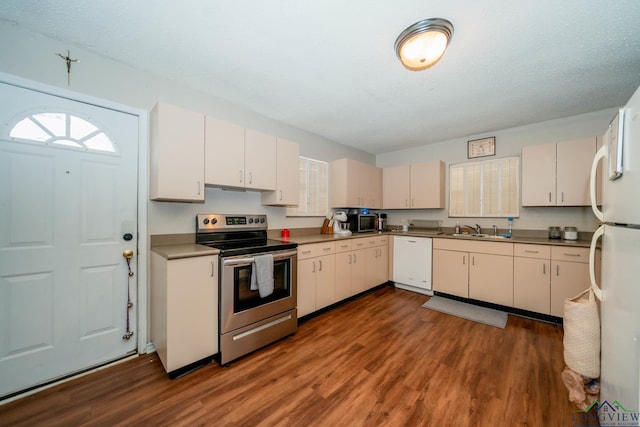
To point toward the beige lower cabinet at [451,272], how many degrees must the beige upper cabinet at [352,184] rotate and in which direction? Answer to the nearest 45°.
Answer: approximately 45° to its left

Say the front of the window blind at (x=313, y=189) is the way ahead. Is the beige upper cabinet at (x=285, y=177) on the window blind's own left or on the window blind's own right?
on the window blind's own right

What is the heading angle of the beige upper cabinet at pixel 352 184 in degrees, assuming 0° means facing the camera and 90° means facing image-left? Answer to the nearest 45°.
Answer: approximately 315°

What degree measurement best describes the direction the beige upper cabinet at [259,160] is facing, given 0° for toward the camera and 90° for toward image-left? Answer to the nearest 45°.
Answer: approximately 315°

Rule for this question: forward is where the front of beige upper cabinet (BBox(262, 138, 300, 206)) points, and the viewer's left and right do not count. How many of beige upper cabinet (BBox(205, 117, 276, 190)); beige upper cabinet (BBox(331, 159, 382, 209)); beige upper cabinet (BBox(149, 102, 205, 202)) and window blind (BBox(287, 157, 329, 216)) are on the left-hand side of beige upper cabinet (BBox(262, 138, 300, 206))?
2

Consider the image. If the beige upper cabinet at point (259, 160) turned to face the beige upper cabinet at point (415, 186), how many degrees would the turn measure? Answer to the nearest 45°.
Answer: approximately 45° to its left
